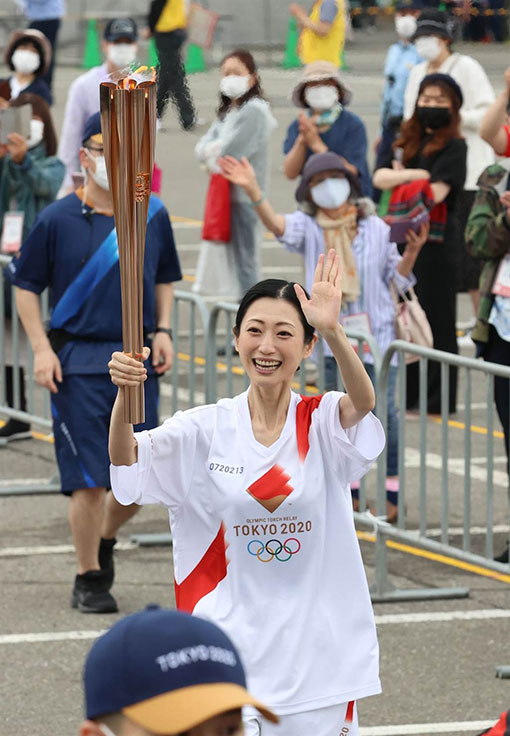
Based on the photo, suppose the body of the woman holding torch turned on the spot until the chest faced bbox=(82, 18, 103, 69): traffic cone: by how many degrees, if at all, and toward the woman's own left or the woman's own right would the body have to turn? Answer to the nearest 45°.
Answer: approximately 180°

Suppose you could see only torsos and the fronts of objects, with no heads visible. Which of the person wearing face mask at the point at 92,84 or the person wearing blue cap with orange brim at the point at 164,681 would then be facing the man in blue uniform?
the person wearing face mask at the point at 92,84

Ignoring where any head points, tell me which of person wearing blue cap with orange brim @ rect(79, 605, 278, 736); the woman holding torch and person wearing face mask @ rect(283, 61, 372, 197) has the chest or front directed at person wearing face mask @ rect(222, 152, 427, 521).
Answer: person wearing face mask @ rect(283, 61, 372, 197)

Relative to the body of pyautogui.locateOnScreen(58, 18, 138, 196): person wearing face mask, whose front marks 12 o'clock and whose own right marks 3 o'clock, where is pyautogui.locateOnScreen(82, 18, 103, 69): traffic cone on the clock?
The traffic cone is roughly at 6 o'clock from the person wearing face mask.

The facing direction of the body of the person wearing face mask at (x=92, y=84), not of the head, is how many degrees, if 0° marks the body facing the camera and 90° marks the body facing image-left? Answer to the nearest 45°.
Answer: approximately 0°

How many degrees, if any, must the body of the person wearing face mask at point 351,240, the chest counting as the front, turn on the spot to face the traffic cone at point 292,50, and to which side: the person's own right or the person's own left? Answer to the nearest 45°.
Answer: approximately 180°

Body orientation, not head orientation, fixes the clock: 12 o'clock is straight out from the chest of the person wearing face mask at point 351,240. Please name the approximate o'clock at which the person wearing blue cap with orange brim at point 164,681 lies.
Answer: the person wearing blue cap with orange brim at point 164,681 is roughly at 12 o'clock from the person wearing face mask at point 351,240.

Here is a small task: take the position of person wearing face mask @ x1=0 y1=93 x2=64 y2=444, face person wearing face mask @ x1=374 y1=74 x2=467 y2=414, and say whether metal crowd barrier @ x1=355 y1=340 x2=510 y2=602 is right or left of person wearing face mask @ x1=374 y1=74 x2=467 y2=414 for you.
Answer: right

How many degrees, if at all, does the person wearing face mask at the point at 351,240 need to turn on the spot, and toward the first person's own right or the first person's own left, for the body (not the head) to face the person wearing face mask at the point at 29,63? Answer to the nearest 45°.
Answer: approximately 135° to the first person's own right

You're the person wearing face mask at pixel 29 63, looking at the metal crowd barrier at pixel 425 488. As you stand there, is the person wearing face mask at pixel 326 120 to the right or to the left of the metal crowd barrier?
left
